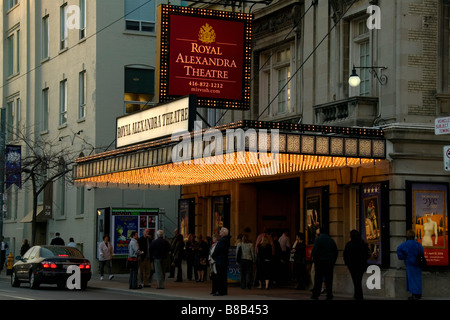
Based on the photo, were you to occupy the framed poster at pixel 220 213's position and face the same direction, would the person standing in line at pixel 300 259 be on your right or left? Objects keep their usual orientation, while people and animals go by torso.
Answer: on your left

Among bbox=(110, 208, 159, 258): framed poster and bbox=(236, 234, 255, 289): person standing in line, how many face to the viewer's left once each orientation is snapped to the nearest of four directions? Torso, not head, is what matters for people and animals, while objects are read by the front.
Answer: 0

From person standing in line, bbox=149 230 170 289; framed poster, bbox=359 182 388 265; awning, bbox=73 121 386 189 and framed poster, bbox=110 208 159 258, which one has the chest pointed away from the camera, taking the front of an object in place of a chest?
the person standing in line

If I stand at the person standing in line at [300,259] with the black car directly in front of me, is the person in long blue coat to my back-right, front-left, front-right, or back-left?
back-left

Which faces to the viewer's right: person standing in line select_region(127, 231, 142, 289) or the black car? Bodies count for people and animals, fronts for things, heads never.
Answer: the person standing in line

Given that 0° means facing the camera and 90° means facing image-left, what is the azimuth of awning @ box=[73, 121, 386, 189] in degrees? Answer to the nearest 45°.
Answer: approximately 45°
